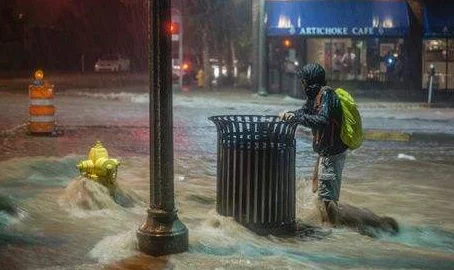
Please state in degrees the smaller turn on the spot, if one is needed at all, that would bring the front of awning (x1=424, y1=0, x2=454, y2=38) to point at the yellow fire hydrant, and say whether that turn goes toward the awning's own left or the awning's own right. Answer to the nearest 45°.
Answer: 0° — it already faces it

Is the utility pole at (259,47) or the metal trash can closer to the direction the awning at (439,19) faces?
the metal trash can

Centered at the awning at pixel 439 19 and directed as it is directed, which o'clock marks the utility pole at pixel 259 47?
The utility pole is roughly at 3 o'clock from the awning.

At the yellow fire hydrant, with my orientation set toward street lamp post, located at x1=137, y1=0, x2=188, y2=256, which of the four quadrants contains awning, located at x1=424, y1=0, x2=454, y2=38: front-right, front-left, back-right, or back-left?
back-left

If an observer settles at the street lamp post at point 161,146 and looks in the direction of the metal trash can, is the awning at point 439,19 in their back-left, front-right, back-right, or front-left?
front-left

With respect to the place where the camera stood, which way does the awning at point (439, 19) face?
facing the viewer

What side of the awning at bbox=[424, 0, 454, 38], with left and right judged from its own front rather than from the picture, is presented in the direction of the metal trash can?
front

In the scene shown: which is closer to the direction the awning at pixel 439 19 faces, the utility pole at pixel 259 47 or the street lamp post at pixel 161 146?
the street lamp post

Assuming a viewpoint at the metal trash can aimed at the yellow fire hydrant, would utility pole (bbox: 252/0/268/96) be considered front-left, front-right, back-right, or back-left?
front-right

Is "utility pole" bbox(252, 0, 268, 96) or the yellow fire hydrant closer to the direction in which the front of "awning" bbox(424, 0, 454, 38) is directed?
the yellow fire hydrant
